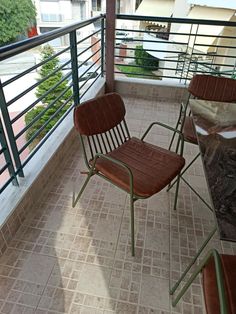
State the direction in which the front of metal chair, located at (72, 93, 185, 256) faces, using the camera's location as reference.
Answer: facing the viewer and to the right of the viewer

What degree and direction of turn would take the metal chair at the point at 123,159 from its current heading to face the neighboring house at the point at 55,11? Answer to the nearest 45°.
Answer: approximately 135° to its left

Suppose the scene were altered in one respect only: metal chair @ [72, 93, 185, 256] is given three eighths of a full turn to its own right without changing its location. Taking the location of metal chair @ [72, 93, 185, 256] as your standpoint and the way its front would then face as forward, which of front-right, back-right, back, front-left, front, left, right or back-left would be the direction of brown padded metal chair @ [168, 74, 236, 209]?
back-right

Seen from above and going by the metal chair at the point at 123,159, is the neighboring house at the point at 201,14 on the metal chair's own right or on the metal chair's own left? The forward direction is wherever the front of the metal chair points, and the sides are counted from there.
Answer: on the metal chair's own left

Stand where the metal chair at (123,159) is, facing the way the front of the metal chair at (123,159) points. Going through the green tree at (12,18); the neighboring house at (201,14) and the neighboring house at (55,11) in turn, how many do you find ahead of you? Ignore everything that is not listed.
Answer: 0

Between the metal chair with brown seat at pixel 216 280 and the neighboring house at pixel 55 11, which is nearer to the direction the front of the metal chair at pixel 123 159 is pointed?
the metal chair with brown seat

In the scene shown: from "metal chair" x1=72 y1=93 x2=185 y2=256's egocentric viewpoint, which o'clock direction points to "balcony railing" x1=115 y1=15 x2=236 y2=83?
The balcony railing is roughly at 8 o'clock from the metal chair.
